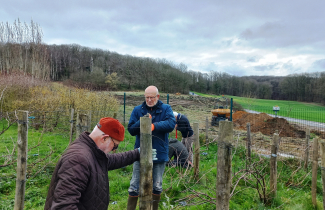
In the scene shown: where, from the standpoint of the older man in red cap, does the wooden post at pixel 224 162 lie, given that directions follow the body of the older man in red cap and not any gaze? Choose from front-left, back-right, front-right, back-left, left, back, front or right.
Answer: front

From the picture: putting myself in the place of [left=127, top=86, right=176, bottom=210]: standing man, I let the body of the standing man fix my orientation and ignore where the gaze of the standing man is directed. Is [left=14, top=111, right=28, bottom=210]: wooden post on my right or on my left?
on my right

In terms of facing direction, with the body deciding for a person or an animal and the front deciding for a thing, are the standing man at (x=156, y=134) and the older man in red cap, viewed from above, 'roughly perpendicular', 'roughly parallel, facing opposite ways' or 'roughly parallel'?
roughly perpendicular

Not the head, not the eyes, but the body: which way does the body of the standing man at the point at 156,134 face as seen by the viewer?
toward the camera

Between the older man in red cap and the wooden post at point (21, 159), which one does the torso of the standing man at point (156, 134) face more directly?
the older man in red cap

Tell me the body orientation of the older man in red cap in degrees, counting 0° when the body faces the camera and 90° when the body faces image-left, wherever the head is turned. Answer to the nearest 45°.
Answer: approximately 270°

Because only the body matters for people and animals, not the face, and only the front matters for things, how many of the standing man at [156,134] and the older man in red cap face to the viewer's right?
1

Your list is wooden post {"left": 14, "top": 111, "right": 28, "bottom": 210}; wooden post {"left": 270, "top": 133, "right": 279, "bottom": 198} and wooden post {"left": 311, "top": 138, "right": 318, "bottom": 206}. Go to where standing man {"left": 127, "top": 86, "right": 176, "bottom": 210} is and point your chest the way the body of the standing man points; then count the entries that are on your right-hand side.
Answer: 1

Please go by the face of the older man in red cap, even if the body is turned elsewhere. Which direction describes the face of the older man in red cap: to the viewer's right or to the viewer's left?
to the viewer's right

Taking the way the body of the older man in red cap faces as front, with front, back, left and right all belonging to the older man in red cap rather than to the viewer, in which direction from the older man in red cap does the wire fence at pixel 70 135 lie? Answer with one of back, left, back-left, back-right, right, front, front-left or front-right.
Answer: left

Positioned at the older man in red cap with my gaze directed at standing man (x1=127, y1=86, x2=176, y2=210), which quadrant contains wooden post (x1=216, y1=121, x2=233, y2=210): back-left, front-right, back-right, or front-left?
front-right
